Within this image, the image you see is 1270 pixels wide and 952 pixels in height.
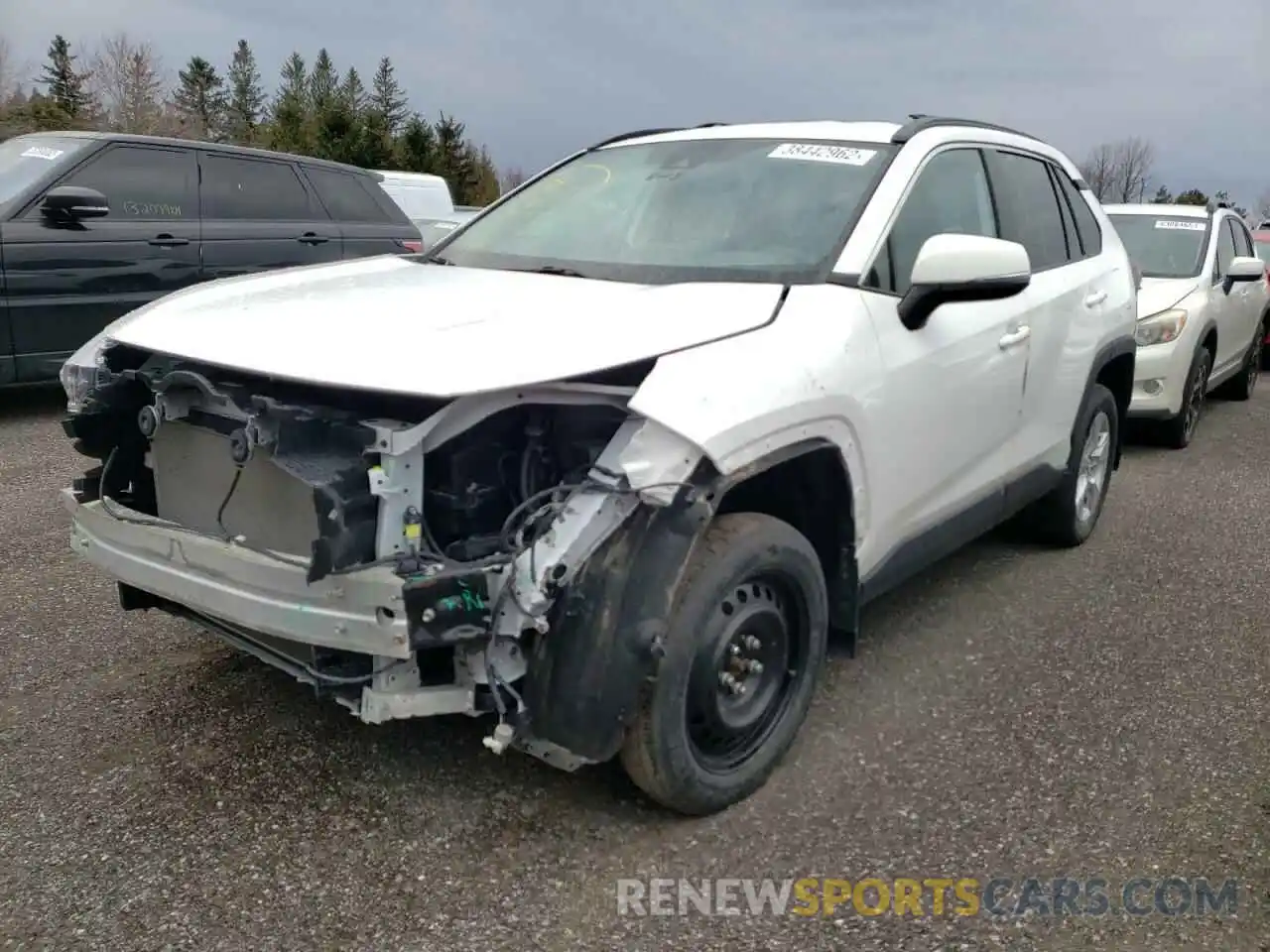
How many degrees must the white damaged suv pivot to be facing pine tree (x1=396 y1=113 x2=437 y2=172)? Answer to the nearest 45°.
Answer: approximately 135° to its right

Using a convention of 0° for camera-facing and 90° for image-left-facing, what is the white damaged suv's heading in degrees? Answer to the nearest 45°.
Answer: approximately 45°

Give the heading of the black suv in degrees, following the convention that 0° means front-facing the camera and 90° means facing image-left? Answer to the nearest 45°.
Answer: approximately 45°

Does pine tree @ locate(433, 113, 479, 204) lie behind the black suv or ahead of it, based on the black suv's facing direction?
behind

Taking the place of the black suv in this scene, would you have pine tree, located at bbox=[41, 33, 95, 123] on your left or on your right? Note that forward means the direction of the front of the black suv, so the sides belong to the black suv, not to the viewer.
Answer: on your right

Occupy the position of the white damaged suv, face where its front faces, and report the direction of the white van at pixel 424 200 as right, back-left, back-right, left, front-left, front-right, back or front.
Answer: back-right

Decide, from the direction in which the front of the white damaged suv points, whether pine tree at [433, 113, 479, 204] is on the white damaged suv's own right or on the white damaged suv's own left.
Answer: on the white damaged suv's own right

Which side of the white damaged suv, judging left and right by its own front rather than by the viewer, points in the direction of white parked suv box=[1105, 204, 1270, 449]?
back
